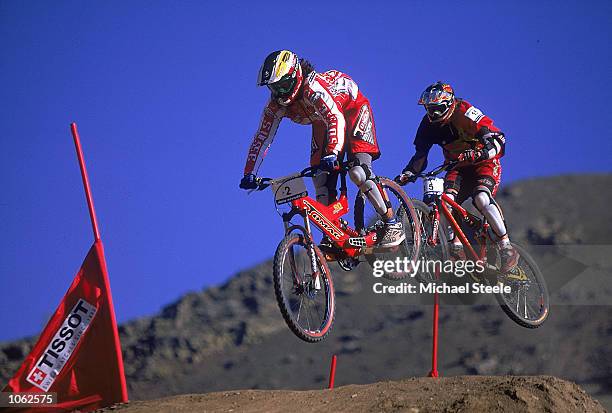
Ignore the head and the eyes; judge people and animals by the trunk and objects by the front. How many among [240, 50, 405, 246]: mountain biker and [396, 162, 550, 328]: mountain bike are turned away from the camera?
0

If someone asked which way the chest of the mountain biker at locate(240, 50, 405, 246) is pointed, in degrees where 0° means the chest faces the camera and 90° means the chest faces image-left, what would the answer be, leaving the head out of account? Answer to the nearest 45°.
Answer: approximately 45°

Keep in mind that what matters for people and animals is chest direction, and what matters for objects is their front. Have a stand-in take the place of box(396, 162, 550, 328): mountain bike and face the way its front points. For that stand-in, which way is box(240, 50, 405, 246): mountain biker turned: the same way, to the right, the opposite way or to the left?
the same way

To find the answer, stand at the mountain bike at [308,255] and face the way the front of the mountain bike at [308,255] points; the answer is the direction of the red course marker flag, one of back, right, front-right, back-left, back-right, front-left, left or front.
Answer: front-right

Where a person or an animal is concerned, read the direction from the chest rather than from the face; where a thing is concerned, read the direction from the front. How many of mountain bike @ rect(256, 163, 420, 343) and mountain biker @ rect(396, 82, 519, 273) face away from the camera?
0

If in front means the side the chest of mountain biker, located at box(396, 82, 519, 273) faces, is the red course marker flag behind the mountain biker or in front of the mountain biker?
in front

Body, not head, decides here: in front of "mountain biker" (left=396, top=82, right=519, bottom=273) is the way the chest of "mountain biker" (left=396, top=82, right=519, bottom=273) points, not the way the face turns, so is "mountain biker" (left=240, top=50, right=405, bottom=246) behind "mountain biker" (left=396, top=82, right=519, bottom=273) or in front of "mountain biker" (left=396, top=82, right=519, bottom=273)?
in front

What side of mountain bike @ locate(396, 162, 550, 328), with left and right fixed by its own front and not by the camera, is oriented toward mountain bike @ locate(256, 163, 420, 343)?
front

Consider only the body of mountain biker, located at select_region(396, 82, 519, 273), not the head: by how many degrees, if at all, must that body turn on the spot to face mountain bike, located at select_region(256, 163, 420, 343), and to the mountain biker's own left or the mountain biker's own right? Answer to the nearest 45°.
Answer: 0° — they already face it

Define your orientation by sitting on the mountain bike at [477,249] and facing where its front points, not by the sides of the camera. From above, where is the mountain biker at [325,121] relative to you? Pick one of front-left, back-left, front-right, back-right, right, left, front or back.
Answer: front

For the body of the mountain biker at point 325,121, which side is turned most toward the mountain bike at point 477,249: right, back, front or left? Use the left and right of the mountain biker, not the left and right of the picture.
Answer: back
